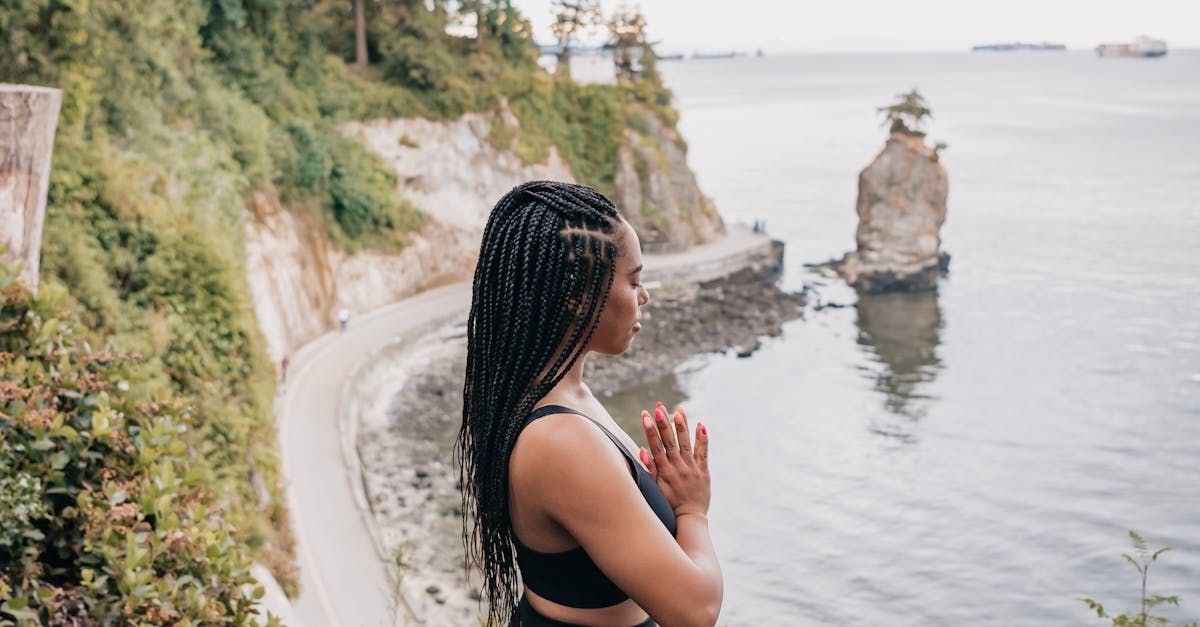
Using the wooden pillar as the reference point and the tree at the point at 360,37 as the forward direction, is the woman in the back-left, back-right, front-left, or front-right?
back-right

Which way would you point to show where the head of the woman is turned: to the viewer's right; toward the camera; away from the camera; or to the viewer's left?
to the viewer's right

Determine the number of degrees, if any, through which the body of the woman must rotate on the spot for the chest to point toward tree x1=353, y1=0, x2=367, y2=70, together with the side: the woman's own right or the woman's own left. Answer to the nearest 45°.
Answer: approximately 90° to the woman's own left

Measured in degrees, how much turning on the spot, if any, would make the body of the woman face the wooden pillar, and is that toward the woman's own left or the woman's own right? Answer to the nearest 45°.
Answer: approximately 135° to the woman's own left

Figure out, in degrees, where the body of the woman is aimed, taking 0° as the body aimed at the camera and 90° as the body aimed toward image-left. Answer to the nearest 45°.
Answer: approximately 270°
